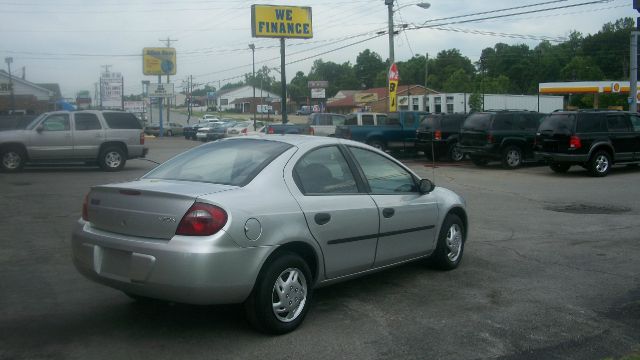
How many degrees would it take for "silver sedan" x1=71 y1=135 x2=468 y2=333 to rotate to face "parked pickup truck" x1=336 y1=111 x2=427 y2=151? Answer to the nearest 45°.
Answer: approximately 45° to its left

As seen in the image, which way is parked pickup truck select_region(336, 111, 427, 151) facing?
to the viewer's right

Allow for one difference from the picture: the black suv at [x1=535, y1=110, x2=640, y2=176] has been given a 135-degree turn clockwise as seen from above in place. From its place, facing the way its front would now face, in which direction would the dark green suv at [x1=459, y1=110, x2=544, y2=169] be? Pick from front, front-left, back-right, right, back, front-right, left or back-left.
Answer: back-right

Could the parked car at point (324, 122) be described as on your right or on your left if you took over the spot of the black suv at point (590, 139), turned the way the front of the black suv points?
on your left

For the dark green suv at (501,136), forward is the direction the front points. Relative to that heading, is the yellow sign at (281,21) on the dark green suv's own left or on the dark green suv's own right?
on the dark green suv's own left

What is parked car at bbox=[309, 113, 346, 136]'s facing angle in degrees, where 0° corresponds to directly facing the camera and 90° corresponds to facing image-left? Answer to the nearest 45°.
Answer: approximately 225°

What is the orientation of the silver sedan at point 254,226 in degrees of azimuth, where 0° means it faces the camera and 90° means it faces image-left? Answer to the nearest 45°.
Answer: approximately 225°

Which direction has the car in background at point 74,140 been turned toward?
to the viewer's left

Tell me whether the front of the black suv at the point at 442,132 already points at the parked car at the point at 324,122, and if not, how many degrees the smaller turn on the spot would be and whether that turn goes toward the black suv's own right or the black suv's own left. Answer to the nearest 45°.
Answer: approximately 90° to the black suv's own left

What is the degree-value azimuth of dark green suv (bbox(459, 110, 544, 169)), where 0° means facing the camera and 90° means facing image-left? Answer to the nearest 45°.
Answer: approximately 225°

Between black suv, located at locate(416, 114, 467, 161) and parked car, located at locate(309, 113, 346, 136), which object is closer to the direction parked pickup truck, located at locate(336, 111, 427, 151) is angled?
the black suv

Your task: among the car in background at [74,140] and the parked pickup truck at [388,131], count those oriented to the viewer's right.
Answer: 1
